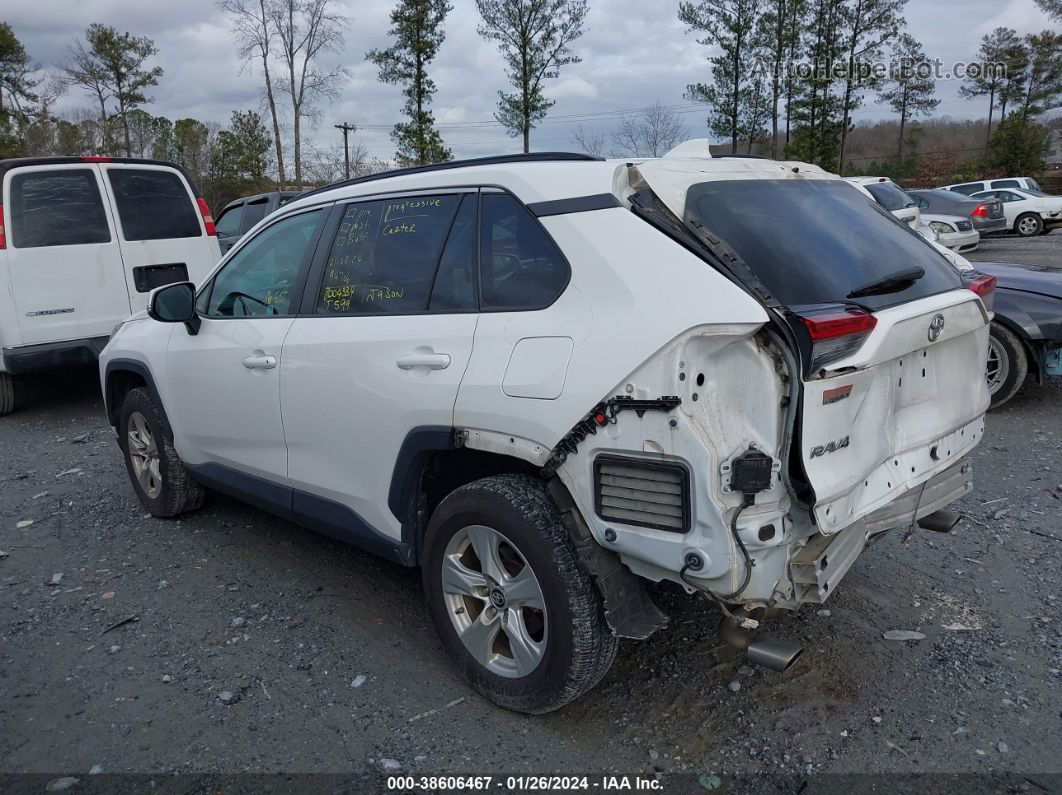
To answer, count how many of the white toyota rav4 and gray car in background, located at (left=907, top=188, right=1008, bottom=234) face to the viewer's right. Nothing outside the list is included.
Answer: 0

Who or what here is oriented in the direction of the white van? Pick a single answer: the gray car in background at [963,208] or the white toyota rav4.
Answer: the white toyota rav4

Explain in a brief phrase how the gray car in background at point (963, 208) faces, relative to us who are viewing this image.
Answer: facing away from the viewer and to the left of the viewer

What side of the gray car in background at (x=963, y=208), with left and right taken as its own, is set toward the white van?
left

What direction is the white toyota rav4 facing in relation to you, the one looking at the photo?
facing away from the viewer and to the left of the viewer

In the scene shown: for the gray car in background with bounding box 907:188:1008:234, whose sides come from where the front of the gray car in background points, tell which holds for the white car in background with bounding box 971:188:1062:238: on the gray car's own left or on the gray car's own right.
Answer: on the gray car's own right

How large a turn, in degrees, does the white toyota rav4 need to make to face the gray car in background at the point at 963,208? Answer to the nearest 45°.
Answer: approximately 90° to its right

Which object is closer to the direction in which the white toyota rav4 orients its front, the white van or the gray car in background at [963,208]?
the white van

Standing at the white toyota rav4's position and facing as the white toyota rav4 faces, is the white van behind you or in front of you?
in front

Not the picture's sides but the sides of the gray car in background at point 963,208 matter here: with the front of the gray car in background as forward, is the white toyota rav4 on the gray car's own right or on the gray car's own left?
on the gray car's own left
